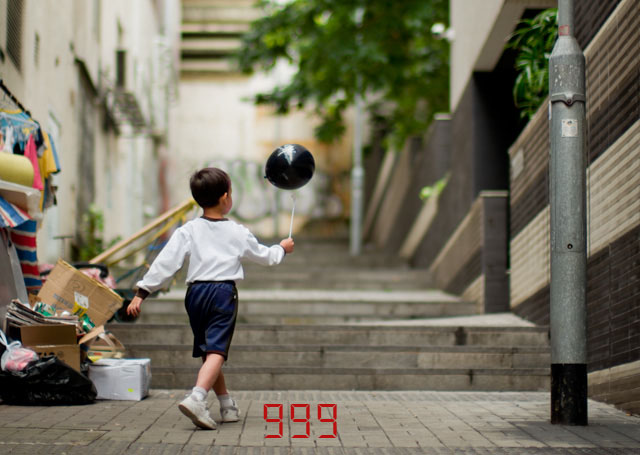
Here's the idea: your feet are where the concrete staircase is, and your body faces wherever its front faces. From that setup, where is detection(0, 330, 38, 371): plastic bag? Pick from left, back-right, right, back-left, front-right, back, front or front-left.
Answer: front-right

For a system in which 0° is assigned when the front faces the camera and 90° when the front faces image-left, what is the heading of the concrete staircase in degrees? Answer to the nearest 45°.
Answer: approximately 0°

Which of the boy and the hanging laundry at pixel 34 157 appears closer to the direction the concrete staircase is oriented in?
the boy

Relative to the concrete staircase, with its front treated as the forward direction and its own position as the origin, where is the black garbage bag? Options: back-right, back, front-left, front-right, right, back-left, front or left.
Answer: front-right

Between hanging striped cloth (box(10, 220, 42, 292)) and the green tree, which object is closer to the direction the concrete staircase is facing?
the hanging striped cloth

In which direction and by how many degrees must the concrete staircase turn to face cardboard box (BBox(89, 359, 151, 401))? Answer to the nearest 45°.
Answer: approximately 45° to its right

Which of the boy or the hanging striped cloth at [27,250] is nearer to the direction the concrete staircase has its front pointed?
the boy

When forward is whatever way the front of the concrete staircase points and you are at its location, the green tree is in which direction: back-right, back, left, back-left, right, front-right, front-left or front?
back

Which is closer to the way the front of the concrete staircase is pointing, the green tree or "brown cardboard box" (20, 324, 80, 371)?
the brown cardboard box

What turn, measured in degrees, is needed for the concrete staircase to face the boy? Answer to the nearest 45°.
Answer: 0° — it already faces them

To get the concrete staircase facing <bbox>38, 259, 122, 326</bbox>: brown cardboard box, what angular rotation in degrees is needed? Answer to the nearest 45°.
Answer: approximately 45° to its right
